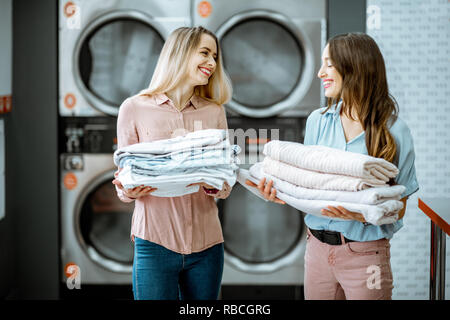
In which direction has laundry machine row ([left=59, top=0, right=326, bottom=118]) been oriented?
toward the camera

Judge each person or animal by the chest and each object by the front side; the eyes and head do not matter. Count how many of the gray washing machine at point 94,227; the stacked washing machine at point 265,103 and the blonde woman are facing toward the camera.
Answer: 3

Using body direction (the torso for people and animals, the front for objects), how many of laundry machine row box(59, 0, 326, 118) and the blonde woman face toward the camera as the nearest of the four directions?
2

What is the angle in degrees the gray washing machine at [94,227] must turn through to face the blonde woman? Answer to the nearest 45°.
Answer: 0° — it already faces them

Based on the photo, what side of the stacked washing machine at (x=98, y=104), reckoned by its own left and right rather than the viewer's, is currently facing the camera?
front

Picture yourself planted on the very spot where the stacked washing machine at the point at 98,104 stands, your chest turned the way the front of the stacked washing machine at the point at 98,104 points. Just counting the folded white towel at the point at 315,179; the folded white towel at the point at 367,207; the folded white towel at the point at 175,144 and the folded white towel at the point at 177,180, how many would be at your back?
0

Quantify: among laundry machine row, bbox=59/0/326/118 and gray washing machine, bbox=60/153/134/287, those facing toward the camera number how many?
2

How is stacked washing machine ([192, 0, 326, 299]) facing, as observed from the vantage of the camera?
facing the viewer

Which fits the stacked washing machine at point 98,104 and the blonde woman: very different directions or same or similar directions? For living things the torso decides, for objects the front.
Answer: same or similar directions

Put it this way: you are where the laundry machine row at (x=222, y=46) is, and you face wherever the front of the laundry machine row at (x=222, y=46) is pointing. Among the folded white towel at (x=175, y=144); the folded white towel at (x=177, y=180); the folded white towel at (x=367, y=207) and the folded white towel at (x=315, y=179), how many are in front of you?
4

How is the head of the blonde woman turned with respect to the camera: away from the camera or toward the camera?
toward the camera
